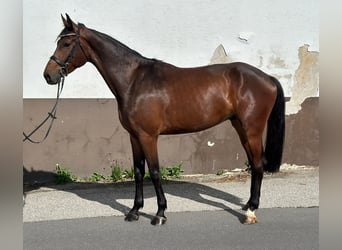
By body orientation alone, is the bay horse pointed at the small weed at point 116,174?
no

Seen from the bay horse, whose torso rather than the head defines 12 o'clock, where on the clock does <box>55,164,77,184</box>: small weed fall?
The small weed is roughly at 2 o'clock from the bay horse.

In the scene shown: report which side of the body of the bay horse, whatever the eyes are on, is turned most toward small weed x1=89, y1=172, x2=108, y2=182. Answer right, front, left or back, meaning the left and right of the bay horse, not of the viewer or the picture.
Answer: right

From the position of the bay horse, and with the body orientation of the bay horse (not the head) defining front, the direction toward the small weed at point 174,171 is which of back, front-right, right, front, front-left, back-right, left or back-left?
right

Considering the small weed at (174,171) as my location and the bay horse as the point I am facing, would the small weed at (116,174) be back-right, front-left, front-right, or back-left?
front-right

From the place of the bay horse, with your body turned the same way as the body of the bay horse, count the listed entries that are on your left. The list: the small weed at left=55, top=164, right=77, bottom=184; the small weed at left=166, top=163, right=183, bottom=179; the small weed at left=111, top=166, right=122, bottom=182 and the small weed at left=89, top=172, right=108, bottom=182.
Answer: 0

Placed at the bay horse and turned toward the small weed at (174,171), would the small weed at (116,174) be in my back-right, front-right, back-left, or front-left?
front-left

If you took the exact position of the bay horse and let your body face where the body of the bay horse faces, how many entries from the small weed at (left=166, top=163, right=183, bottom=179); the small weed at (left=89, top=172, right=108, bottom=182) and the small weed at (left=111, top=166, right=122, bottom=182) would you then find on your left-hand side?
0

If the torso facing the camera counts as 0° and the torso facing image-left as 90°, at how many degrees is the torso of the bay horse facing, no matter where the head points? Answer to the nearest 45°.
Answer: approximately 90°
